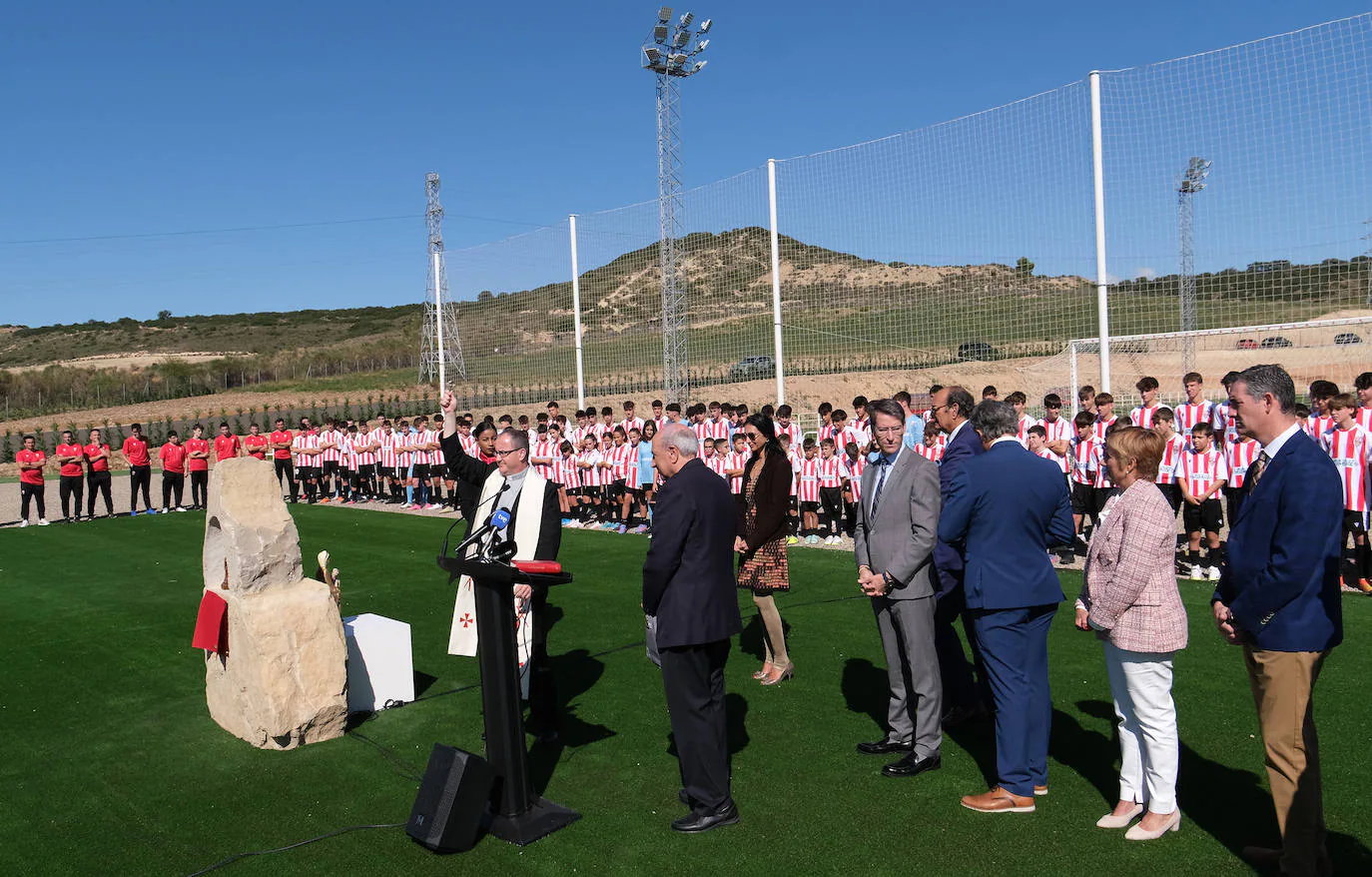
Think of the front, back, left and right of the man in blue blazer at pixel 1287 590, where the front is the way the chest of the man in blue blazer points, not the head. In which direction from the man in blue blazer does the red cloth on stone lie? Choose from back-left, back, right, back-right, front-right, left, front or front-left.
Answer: front

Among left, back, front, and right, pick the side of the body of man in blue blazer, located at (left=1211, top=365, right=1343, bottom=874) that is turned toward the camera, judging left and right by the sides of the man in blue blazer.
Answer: left

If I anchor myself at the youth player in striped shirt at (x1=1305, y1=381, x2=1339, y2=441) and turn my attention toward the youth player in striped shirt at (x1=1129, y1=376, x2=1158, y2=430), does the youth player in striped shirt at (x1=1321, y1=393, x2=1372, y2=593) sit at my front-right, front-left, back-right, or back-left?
back-left

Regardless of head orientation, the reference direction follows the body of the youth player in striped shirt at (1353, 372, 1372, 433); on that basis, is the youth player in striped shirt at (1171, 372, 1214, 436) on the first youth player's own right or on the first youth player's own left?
on the first youth player's own right

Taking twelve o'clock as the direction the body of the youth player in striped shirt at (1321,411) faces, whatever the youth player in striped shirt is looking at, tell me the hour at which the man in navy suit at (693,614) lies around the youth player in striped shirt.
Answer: The man in navy suit is roughly at 1 o'clock from the youth player in striped shirt.

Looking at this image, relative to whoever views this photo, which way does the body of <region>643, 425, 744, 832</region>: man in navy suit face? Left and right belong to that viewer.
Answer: facing away from the viewer and to the left of the viewer

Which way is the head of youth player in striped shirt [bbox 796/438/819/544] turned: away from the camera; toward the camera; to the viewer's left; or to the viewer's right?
toward the camera

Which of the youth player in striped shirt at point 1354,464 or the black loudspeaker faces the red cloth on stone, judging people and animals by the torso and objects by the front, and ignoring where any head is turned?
the youth player in striped shirt

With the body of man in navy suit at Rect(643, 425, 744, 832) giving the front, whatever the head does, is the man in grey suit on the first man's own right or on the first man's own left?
on the first man's own right

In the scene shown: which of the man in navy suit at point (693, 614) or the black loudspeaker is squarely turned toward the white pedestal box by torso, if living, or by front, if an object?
the man in navy suit

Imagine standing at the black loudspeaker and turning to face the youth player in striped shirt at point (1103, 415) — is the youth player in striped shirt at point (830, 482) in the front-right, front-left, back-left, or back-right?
front-left

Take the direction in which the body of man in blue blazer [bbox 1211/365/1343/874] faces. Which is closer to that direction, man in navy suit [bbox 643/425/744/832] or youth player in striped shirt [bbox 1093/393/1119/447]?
the man in navy suit

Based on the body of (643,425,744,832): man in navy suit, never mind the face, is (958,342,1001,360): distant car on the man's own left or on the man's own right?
on the man's own right

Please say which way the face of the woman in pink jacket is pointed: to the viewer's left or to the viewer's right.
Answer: to the viewer's left

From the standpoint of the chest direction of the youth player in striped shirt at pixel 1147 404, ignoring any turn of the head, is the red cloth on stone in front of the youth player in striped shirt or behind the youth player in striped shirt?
in front

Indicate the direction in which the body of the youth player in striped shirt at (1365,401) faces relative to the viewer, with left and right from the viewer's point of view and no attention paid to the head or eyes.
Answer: facing the viewer and to the left of the viewer

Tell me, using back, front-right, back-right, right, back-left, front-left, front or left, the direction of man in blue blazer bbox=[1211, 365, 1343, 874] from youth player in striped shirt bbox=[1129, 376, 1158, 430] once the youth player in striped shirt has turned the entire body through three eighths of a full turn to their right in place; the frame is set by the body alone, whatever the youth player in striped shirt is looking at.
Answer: back

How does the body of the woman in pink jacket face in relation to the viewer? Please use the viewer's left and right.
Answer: facing to the left of the viewer

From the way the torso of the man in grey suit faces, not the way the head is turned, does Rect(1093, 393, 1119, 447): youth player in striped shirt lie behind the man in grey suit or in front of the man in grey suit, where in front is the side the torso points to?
behind
